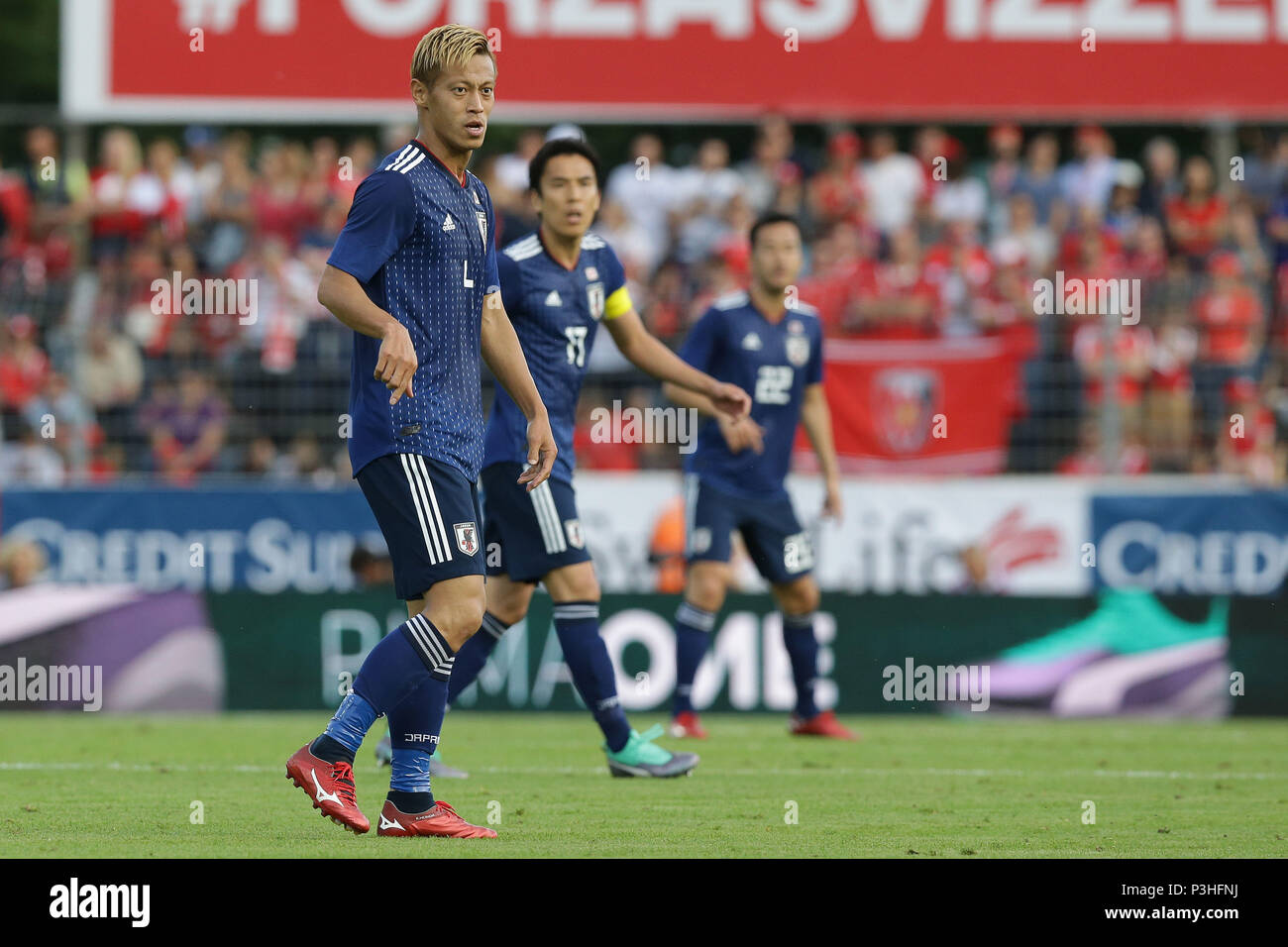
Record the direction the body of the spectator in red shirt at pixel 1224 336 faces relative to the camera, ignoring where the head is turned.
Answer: toward the camera

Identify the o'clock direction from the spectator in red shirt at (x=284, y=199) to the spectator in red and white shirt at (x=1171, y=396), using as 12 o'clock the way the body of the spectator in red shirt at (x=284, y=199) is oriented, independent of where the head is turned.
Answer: the spectator in red and white shirt at (x=1171, y=396) is roughly at 10 o'clock from the spectator in red shirt at (x=284, y=199).

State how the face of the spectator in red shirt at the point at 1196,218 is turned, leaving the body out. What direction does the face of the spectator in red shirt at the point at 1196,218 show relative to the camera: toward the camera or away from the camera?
toward the camera

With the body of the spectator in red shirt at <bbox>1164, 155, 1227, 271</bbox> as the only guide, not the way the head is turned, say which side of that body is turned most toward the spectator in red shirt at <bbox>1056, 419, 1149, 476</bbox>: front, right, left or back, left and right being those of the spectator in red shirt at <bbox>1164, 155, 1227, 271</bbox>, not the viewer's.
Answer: front

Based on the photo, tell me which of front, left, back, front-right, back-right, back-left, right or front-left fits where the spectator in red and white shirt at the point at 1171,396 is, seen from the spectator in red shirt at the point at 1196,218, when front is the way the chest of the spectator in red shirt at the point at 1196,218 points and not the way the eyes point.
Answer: front

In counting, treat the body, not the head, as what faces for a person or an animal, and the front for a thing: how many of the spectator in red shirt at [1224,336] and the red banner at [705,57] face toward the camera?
2

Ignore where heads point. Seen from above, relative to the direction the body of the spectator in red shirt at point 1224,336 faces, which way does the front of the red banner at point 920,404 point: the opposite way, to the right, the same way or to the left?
the same way

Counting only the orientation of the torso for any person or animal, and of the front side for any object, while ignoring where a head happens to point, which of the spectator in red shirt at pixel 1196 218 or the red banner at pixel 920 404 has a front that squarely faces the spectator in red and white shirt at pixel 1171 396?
the spectator in red shirt at pixel 1196 218

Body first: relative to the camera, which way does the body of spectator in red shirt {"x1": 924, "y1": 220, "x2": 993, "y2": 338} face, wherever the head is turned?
toward the camera

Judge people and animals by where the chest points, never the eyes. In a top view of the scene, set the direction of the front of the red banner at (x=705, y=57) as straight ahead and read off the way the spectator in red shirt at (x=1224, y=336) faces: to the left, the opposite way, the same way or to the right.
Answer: the same way

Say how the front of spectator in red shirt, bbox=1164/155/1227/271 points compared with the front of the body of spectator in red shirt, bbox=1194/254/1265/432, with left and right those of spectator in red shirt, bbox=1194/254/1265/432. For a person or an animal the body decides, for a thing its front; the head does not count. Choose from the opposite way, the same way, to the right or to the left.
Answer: the same way

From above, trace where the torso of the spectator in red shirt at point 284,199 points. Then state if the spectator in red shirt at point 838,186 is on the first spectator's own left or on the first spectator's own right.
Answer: on the first spectator's own left

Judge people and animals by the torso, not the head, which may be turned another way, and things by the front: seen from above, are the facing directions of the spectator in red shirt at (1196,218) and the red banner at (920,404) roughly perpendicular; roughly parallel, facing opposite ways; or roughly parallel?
roughly parallel

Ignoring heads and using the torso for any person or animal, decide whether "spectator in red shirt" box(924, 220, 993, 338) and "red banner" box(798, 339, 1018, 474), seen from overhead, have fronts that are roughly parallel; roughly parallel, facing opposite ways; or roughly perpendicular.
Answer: roughly parallel

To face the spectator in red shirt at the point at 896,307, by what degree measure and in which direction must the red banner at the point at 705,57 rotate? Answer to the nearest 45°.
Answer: approximately 45° to its left
